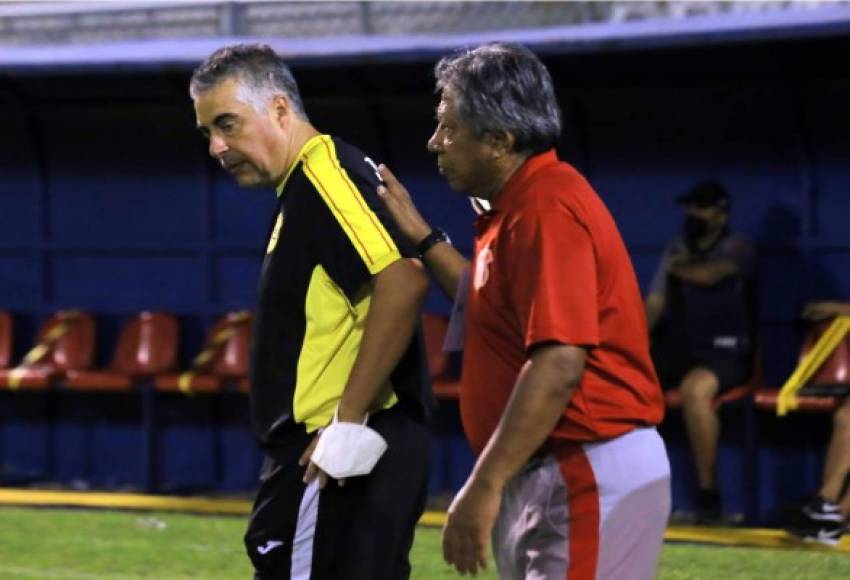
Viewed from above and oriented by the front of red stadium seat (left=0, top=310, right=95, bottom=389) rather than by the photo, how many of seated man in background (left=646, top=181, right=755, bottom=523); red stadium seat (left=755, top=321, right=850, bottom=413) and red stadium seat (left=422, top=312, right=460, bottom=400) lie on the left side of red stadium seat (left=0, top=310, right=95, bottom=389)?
3

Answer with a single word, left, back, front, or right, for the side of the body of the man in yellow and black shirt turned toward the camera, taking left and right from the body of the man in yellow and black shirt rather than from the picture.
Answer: left

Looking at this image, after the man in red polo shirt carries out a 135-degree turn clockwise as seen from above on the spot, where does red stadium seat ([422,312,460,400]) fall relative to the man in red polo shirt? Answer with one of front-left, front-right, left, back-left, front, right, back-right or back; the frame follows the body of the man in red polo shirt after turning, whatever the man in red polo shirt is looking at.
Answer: front-left

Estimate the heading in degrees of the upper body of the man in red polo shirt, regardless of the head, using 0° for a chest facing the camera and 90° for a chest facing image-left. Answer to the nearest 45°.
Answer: approximately 90°

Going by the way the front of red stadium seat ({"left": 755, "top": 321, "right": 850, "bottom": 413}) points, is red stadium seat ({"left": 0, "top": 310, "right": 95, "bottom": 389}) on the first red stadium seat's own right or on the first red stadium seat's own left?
on the first red stadium seat's own right

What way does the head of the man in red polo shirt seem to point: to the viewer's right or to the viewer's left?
to the viewer's left

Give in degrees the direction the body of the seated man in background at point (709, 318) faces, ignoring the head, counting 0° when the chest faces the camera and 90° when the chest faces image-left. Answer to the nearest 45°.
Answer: approximately 45°

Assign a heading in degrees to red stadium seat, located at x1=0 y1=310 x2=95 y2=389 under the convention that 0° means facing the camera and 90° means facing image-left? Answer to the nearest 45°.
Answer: approximately 45°

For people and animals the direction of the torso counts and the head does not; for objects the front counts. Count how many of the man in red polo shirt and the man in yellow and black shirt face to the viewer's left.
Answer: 2

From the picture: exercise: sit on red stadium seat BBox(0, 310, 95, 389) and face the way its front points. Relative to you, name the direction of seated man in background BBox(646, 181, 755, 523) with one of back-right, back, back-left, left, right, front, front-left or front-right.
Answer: left
